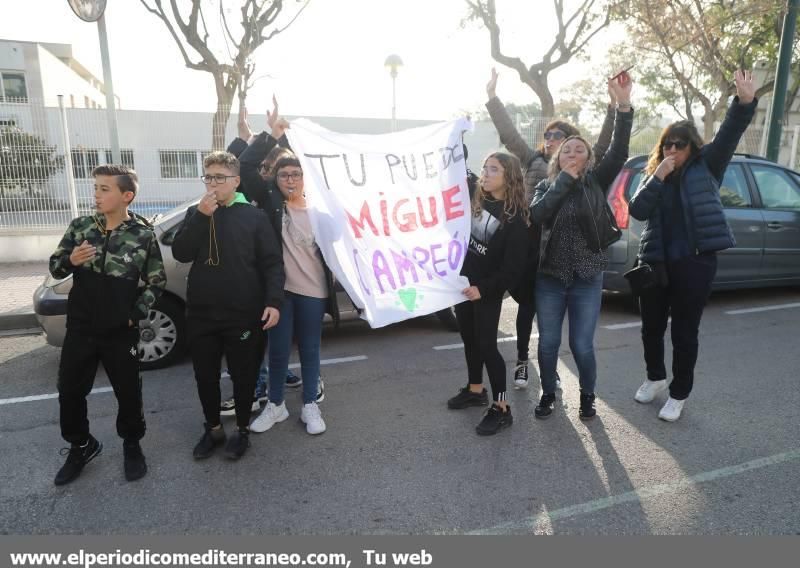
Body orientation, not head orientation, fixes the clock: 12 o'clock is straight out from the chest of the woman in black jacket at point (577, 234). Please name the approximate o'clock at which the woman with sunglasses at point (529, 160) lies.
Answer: The woman with sunglasses is roughly at 5 o'clock from the woman in black jacket.

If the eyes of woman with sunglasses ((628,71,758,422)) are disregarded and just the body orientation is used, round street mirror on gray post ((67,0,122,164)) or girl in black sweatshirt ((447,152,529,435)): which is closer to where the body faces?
the girl in black sweatshirt

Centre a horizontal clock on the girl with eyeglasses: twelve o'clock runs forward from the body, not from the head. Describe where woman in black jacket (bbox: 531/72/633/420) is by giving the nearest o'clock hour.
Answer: The woman in black jacket is roughly at 9 o'clock from the girl with eyeglasses.

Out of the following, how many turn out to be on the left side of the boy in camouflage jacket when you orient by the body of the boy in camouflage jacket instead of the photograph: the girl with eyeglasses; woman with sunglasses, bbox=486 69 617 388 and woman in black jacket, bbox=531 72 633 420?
3

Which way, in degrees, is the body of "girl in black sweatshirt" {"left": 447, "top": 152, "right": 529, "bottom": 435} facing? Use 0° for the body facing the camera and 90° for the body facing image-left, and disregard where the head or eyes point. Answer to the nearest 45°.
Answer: approximately 45°

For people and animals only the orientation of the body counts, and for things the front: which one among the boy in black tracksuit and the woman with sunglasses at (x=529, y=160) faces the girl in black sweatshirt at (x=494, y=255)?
the woman with sunglasses

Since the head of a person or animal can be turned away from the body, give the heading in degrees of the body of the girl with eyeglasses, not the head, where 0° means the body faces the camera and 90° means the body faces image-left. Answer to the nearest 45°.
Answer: approximately 0°

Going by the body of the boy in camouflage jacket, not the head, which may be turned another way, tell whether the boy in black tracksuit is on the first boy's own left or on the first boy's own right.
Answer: on the first boy's own left

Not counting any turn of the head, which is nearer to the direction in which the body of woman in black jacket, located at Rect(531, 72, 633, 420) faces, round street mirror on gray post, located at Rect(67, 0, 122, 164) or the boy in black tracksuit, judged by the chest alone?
the boy in black tracksuit

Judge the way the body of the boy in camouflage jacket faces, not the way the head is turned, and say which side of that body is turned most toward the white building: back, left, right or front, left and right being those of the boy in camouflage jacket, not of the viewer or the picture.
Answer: back

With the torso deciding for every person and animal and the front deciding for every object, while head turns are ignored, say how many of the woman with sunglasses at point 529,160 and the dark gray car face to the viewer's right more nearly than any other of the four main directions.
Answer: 1

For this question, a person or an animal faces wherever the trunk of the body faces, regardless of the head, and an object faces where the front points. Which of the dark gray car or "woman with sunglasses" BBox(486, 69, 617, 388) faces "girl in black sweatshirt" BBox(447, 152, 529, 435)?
the woman with sunglasses

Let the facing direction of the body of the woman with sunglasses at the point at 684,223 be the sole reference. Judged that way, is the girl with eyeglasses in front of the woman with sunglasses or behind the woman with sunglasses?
in front

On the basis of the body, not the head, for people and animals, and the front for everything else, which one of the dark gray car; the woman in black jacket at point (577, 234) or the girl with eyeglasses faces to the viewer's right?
the dark gray car

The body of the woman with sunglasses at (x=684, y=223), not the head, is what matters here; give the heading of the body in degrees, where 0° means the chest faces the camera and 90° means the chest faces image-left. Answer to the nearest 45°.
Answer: approximately 45°

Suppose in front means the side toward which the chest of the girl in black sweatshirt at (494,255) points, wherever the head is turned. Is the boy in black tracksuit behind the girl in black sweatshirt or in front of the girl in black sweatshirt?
in front
